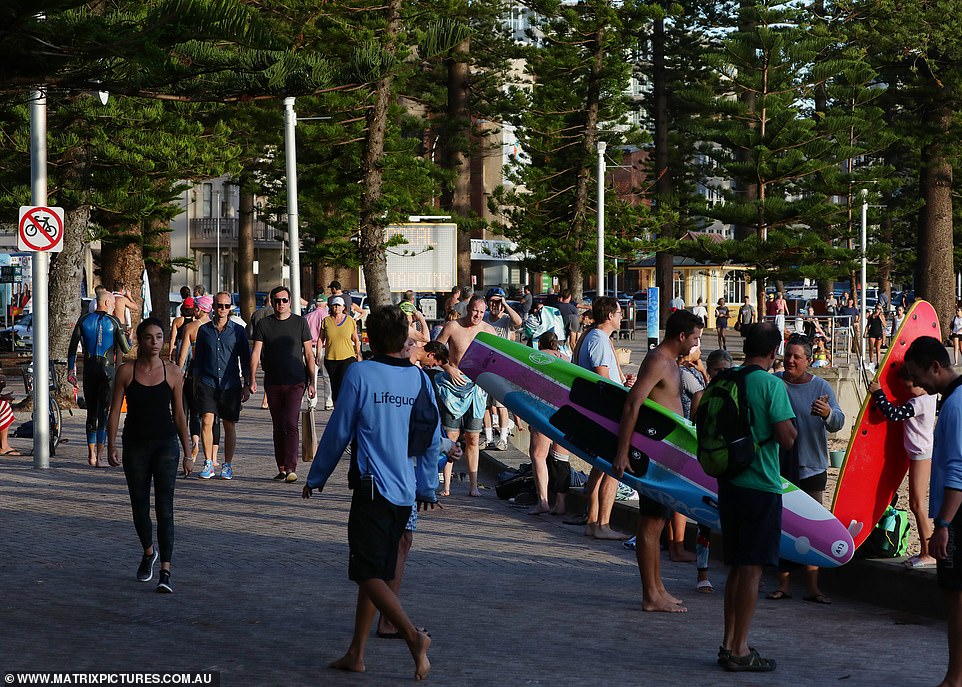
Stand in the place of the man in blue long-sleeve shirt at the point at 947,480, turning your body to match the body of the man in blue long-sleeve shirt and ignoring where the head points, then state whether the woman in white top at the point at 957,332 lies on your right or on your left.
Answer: on your right

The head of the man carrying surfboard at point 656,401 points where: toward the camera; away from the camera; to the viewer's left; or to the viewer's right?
to the viewer's right

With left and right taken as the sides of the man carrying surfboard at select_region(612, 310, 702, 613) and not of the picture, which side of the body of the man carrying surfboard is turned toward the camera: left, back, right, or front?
right

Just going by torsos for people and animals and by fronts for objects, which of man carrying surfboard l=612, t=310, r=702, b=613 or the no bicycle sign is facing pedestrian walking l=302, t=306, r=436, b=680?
the no bicycle sign

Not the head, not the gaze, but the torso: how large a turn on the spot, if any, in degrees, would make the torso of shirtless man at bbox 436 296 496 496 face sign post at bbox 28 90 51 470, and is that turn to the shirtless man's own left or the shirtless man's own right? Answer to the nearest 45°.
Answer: approximately 135° to the shirtless man's own right

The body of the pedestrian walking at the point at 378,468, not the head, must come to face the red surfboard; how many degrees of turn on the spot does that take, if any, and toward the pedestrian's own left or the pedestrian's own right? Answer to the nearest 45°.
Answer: approximately 90° to the pedestrian's own right

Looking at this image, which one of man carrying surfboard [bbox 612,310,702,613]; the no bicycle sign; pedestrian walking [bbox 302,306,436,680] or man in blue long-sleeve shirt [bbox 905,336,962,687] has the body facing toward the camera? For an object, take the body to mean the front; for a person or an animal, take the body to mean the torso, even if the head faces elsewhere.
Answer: the no bicycle sign

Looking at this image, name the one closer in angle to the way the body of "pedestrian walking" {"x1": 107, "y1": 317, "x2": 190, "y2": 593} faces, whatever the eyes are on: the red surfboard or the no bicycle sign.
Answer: the red surfboard

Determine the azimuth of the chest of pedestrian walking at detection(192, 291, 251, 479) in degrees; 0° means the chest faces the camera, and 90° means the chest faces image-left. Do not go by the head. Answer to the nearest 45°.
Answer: approximately 0°

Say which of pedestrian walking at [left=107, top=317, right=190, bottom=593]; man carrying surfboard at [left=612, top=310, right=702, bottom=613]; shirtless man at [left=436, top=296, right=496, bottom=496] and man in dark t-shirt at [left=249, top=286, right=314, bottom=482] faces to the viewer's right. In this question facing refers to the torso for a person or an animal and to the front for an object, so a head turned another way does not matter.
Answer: the man carrying surfboard

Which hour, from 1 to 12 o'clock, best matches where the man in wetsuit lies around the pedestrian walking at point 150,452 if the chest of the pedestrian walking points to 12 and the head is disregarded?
The man in wetsuit is roughly at 6 o'clock from the pedestrian walking.

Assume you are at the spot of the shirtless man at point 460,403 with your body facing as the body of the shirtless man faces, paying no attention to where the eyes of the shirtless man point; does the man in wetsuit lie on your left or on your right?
on your right

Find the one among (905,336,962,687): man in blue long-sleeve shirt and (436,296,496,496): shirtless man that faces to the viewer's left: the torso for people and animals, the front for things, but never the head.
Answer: the man in blue long-sleeve shirt
